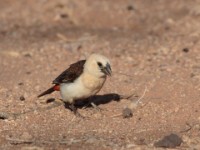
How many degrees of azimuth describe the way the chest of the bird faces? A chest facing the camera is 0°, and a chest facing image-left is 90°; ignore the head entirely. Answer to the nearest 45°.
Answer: approximately 315°

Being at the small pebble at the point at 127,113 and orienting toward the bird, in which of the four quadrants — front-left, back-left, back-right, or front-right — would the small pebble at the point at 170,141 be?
back-left

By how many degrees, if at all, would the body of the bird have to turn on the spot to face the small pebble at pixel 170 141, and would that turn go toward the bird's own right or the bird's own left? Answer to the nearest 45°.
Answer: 0° — it already faces it
